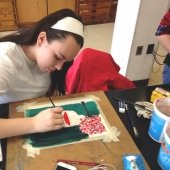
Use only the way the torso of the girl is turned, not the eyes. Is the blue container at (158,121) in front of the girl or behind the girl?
in front

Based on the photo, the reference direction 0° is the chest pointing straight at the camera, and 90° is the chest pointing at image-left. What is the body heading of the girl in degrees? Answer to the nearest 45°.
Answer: approximately 315°

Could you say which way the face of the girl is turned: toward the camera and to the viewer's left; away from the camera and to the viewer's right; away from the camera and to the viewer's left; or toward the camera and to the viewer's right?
toward the camera and to the viewer's right
